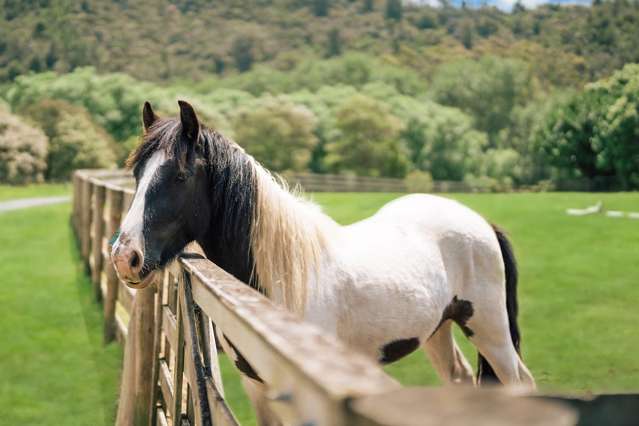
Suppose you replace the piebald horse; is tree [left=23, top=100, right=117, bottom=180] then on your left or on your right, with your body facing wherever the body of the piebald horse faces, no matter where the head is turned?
on your right

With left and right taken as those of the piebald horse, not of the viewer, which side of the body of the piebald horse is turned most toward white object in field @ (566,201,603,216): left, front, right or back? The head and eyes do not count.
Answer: back

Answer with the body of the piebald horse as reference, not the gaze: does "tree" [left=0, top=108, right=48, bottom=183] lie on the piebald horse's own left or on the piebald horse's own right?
on the piebald horse's own right

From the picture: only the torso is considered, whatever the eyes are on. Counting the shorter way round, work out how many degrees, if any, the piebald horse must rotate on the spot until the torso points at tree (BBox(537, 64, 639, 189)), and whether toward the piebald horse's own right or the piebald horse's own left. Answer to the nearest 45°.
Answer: approximately 135° to the piebald horse's own right

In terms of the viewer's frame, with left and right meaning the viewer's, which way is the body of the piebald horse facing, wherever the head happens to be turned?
facing the viewer and to the left of the viewer
